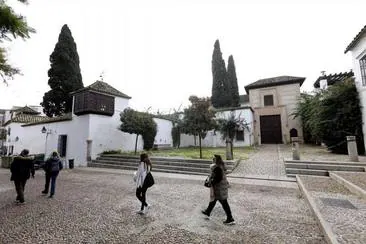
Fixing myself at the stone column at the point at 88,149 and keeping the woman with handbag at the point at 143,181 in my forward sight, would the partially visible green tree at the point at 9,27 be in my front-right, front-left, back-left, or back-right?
front-right

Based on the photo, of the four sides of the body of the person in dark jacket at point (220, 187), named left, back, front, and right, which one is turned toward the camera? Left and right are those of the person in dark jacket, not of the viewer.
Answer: left

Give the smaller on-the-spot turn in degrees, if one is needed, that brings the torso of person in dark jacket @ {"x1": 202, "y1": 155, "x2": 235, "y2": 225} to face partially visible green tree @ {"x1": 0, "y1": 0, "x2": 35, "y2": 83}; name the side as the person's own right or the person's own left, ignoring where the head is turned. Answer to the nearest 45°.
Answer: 0° — they already face it

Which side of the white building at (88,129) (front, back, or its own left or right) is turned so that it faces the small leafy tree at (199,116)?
left

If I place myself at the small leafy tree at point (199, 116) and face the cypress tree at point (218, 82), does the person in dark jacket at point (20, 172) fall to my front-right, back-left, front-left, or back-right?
back-left

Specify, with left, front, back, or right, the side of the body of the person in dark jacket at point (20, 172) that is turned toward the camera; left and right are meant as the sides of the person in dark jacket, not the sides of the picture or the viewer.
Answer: back

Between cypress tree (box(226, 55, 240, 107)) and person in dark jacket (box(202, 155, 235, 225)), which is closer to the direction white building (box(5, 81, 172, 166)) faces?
the person in dark jacket

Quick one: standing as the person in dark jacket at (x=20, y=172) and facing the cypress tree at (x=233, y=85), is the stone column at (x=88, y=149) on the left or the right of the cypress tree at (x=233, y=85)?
left

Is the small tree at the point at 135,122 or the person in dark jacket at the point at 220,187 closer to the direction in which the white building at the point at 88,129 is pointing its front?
the person in dark jacket

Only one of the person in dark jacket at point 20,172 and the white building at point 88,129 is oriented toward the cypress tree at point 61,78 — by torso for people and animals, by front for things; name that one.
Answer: the person in dark jacket

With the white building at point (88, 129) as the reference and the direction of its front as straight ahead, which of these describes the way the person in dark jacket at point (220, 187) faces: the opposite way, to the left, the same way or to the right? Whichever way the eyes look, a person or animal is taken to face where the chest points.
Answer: to the right

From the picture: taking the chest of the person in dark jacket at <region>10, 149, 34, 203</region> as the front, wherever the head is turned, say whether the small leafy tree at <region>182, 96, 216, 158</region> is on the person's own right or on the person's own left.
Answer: on the person's own right
